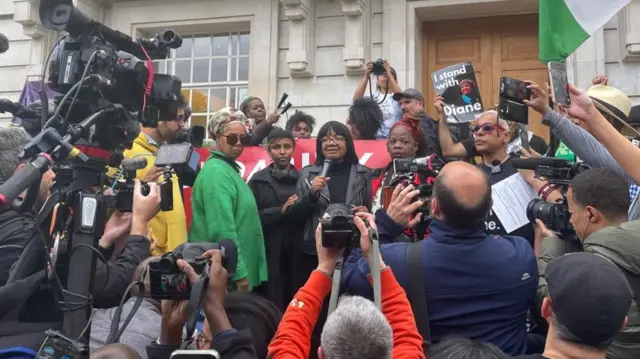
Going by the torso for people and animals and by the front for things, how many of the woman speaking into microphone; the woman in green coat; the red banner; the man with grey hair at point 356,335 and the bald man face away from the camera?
2

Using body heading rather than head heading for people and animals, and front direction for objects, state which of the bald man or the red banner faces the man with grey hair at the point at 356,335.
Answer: the red banner

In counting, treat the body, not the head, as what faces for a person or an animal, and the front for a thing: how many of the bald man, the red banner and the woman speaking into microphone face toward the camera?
2

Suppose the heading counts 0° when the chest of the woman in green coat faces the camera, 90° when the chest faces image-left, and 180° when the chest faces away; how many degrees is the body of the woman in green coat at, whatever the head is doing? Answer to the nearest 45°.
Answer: approximately 315°

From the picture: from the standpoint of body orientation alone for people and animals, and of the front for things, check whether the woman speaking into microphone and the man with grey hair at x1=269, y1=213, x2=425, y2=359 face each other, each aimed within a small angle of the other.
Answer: yes

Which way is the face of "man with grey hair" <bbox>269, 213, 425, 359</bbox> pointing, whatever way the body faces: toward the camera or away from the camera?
away from the camera

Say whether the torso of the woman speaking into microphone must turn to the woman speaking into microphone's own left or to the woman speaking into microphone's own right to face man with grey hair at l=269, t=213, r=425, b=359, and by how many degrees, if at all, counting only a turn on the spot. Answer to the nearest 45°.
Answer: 0° — they already face them

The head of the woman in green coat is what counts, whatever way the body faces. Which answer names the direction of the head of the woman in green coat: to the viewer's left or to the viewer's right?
to the viewer's right

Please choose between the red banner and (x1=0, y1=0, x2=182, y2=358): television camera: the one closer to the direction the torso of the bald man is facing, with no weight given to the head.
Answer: the red banner

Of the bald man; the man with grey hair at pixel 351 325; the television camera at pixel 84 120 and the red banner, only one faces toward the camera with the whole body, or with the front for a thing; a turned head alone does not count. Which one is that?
the red banner

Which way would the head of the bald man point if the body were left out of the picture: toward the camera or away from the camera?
away from the camera

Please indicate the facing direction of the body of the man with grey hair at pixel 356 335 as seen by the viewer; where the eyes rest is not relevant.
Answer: away from the camera

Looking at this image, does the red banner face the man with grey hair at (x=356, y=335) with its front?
yes

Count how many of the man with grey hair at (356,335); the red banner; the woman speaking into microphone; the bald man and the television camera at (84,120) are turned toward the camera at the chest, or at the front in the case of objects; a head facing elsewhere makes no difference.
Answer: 2
